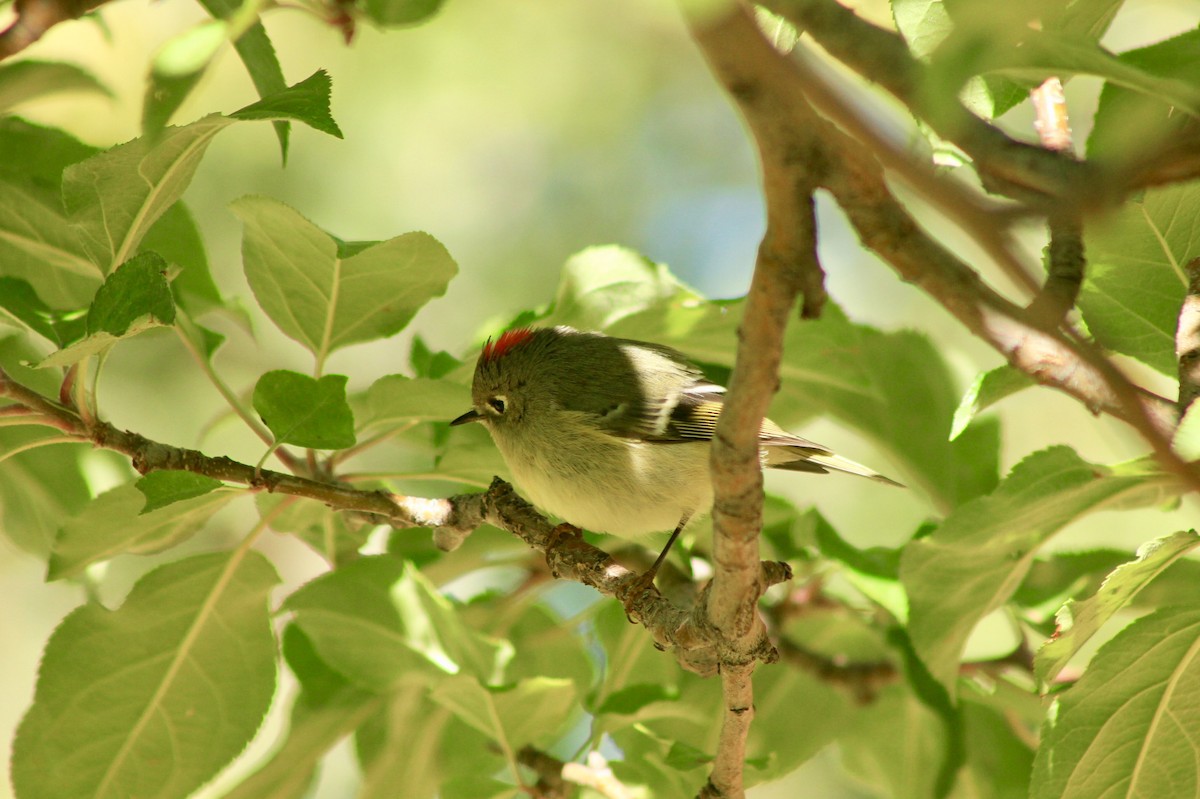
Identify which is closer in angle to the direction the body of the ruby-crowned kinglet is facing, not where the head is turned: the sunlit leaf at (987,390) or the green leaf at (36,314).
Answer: the green leaf

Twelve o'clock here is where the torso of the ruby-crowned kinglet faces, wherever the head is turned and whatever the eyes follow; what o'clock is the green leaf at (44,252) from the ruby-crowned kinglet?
The green leaf is roughly at 11 o'clock from the ruby-crowned kinglet.

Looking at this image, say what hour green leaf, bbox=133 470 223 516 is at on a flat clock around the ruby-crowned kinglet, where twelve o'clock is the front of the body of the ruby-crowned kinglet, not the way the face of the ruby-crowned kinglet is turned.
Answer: The green leaf is roughly at 12 o'clock from the ruby-crowned kinglet.

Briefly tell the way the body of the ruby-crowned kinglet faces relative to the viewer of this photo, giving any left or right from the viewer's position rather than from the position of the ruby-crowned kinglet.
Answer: facing to the left of the viewer

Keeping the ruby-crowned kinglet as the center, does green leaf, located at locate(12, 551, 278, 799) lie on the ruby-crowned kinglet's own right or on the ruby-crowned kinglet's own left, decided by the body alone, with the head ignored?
on the ruby-crowned kinglet's own left
